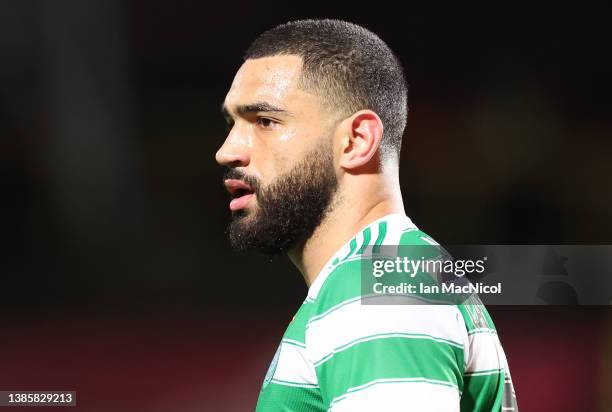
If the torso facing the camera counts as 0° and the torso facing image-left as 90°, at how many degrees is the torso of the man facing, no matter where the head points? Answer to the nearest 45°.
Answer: approximately 90°

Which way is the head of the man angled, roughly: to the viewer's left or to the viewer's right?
to the viewer's left
